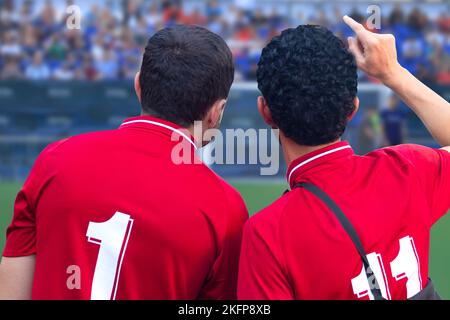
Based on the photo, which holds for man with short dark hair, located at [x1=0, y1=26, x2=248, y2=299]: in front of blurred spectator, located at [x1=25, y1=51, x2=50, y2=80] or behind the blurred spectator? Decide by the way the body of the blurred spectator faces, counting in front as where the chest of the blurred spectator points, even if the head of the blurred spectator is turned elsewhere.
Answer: in front

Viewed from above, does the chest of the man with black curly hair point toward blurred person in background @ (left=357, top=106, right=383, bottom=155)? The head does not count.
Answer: yes

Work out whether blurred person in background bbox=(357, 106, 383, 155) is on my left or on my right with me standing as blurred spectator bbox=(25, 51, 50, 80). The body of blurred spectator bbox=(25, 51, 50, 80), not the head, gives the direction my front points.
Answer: on my left

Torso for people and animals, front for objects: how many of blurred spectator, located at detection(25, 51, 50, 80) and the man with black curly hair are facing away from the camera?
1

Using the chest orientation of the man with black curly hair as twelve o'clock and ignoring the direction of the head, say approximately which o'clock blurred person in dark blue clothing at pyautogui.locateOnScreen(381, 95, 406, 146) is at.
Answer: The blurred person in dark blue clothing is roughly at 12 o'clock from the man with black curly hair.

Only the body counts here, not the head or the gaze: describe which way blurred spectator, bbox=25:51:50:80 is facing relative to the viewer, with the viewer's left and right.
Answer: facing the viewer

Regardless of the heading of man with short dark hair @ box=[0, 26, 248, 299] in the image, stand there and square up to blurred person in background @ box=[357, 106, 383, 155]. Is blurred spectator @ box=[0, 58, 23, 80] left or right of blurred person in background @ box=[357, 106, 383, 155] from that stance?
left

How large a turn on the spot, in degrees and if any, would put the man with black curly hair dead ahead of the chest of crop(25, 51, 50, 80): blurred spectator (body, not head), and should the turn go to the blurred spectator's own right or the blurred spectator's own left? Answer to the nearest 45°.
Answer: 0° — they already face them

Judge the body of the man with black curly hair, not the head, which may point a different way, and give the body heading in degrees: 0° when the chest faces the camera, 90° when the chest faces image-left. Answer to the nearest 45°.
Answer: approximately 180°

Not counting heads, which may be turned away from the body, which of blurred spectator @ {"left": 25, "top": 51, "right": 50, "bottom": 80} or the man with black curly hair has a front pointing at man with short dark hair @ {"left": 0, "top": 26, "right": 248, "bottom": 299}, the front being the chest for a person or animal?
the blurred spectator

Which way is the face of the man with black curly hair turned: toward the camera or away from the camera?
away from the camera

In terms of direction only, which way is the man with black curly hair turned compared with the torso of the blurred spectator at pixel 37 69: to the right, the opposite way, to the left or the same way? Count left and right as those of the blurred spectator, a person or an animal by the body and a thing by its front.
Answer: the opposite way

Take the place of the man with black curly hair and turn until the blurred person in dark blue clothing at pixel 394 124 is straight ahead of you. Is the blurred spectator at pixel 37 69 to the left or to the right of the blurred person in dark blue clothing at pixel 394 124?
left

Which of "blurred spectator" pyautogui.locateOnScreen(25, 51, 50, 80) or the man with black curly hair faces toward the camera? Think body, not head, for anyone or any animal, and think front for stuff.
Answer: the blurred spectator

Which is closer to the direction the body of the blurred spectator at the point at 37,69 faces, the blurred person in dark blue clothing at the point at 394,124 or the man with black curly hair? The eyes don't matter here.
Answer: the man with black curly hair

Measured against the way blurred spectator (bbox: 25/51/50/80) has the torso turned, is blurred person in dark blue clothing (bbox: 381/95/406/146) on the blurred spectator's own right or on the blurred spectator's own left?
on the blurred spectator's own left

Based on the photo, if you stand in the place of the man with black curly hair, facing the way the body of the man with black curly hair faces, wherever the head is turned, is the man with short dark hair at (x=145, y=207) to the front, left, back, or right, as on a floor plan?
left
